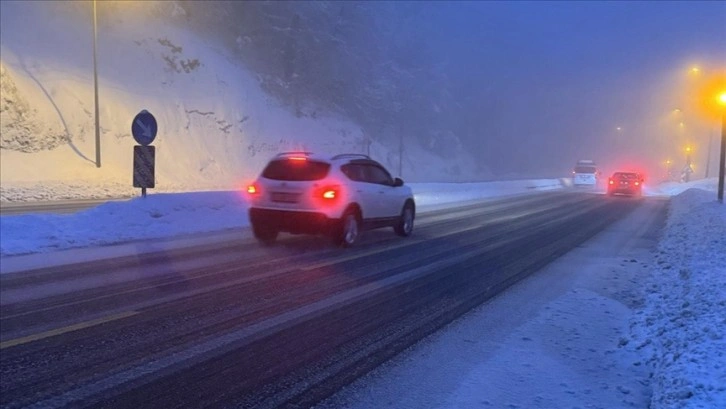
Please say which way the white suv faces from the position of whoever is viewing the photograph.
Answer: facing away from the viewer and to the right of the viewer

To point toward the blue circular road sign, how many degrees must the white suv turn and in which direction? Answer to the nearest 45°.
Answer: approximately 90° to its left

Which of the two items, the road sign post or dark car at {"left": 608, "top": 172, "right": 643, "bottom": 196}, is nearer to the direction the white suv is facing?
the dark car

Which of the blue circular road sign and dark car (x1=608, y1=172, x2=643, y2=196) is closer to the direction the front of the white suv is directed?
the dark car

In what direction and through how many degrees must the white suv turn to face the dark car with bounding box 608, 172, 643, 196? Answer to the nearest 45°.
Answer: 0° — it already faces it

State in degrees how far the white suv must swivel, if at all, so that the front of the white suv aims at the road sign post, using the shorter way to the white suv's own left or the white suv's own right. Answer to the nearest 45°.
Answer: approximately 90° to the white suv's own left
